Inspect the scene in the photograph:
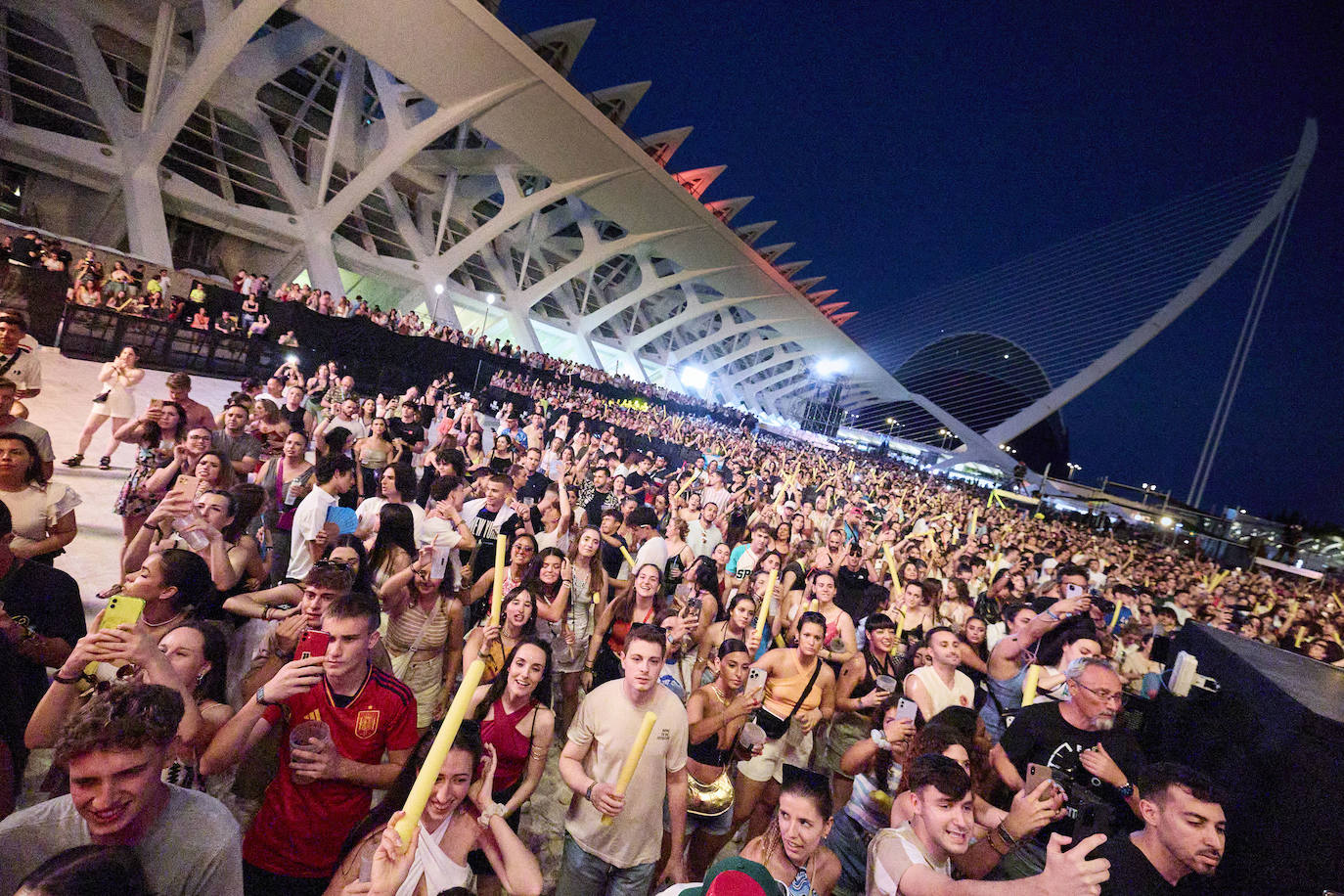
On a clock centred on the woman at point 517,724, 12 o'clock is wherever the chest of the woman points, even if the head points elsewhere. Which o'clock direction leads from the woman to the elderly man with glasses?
The elderly man with glasses is roughly at 9 o'clock from the woman.

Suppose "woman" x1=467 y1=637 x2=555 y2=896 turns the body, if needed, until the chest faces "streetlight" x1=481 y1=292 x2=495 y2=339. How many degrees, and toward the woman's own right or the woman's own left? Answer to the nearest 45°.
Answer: approximately 180°

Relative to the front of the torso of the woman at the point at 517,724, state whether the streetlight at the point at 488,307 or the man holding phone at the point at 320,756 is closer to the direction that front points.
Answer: the man holding phone

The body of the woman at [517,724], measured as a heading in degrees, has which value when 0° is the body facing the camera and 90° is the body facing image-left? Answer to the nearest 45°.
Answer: approximately 0°

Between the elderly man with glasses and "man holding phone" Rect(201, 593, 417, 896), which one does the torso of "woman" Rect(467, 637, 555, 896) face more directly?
the man holding phone

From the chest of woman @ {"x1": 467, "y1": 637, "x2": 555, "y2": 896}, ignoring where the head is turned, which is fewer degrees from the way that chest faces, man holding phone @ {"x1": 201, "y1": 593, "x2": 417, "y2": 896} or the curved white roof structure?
the man holding phone

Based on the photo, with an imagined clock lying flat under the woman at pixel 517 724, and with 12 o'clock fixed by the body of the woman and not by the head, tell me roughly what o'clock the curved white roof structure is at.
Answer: The curved white roof structure is roughly at 5 o'clock from the woman.

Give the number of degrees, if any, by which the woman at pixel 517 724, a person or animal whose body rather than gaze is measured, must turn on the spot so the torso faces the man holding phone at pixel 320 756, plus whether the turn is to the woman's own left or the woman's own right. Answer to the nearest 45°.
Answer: approximately 45° to the woman's own right
